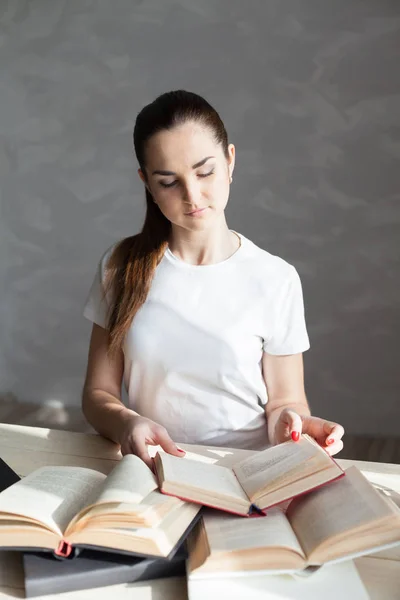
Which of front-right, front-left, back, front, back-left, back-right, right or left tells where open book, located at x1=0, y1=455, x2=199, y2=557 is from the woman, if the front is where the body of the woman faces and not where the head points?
front

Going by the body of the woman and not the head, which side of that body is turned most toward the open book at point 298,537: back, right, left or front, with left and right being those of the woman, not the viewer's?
front

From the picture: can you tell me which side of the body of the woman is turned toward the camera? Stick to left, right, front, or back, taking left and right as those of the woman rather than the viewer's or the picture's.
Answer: front

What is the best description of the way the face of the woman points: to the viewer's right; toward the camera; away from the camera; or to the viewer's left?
toward the camera

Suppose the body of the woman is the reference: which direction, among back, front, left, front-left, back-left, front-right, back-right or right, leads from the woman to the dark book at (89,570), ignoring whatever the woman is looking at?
front
